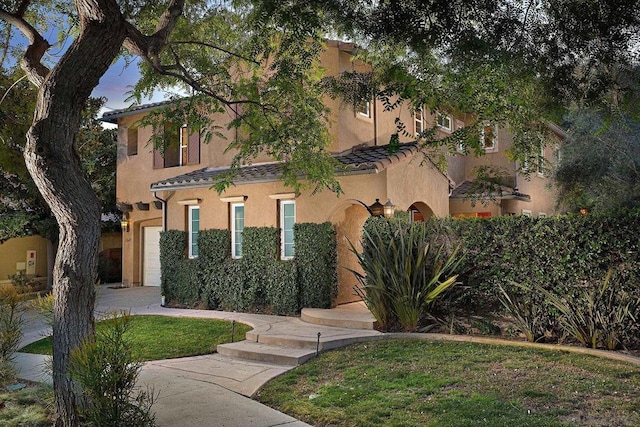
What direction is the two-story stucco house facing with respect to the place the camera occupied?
facing the viewer and to the left of the viewer

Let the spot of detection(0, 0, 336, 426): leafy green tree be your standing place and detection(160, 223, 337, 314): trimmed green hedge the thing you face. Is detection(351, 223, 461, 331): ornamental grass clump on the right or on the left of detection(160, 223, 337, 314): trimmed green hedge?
right

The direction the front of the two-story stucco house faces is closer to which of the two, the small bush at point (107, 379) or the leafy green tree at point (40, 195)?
the small bush

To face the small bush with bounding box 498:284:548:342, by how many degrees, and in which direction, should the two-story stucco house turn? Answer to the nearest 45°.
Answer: approximately 90° to its left

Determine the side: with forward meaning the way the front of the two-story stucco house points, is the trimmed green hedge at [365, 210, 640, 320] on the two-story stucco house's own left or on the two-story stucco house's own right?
on the two-story stucco house's own left

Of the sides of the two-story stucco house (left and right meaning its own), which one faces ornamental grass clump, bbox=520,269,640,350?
left

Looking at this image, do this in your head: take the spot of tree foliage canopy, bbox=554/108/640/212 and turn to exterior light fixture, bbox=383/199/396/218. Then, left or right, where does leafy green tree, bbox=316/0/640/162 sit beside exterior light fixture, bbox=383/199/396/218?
left

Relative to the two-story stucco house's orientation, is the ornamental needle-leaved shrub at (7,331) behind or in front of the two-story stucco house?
in front

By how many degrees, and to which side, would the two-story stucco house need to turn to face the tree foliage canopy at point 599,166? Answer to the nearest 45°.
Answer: approximately 135° to its left

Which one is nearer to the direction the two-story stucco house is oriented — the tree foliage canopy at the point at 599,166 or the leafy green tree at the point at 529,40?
the leafy green tree

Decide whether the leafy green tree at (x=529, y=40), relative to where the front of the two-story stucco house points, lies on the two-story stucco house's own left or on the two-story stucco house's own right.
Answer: on the two-story stucco house's own left

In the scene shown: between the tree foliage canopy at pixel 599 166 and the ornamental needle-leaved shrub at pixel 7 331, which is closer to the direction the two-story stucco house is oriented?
the ornamental needle-leaved shrub
